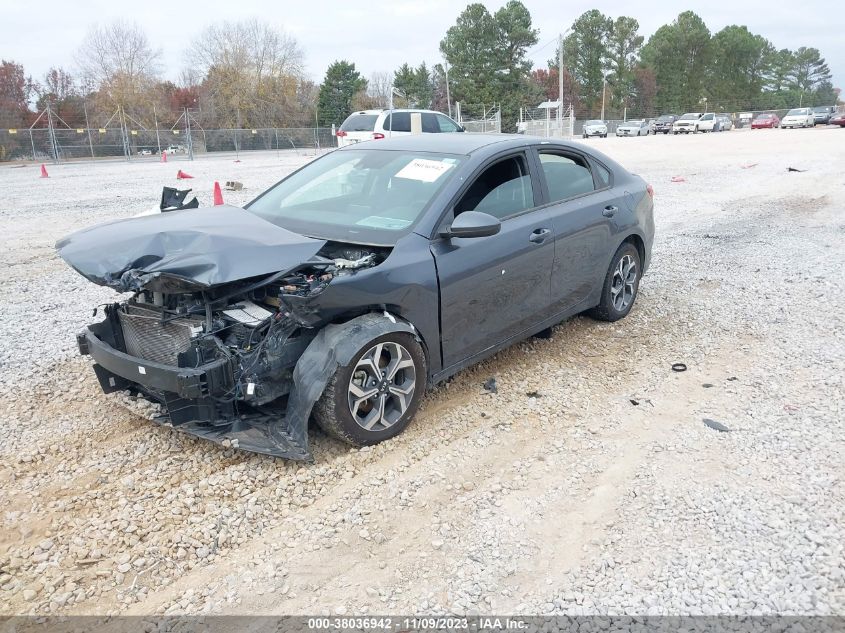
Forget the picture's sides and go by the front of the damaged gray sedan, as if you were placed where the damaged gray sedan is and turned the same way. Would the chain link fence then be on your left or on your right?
on your right

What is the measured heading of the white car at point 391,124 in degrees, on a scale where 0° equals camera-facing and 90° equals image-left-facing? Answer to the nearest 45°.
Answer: approximately 225°

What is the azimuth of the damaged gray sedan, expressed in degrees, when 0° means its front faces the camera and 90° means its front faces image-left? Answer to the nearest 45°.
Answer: approximately 45°

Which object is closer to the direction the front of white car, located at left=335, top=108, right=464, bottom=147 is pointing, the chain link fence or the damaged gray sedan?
the chain link fence

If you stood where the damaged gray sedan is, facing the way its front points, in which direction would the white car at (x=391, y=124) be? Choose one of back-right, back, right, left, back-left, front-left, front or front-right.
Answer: back-right

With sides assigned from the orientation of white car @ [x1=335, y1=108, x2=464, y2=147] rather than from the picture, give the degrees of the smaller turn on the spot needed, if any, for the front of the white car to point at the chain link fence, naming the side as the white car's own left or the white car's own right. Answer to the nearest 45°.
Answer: approximately 90° to the white car's own left

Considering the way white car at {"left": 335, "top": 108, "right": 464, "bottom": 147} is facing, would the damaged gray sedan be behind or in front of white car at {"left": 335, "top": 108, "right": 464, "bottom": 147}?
behind
